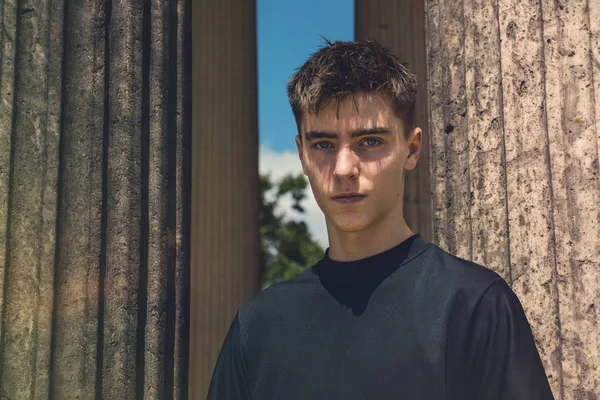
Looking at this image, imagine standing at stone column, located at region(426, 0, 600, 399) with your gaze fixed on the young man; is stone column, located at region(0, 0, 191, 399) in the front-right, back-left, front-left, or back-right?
front-right

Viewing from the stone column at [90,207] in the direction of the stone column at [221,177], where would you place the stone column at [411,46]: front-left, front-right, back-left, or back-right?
front-right

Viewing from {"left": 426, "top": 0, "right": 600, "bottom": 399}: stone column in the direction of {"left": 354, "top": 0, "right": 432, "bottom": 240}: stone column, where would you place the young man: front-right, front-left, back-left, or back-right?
back-left

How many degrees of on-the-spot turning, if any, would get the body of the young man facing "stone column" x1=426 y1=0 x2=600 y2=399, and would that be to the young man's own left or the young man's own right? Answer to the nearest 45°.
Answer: approximately 135° to the young man's own left

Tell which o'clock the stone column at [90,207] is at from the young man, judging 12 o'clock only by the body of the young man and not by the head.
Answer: The stone column is roughly at 4 o'clock from the young man.

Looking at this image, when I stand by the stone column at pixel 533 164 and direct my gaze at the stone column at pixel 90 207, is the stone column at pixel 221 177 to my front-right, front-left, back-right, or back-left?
front-right

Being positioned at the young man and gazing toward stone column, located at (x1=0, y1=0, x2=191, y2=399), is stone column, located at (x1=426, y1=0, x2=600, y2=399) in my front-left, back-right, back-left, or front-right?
back-right

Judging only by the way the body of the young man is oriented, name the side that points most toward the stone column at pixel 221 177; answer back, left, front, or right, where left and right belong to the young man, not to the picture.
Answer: back

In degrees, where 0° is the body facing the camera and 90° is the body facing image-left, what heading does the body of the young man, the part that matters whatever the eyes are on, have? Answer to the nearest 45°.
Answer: approximately 0°

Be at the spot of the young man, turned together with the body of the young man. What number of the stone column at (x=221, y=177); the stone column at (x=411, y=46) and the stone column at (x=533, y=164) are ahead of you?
0

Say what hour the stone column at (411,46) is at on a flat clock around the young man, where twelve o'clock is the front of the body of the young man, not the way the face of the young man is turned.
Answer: The stone column is roughly at 6 o'clock from the young man.
